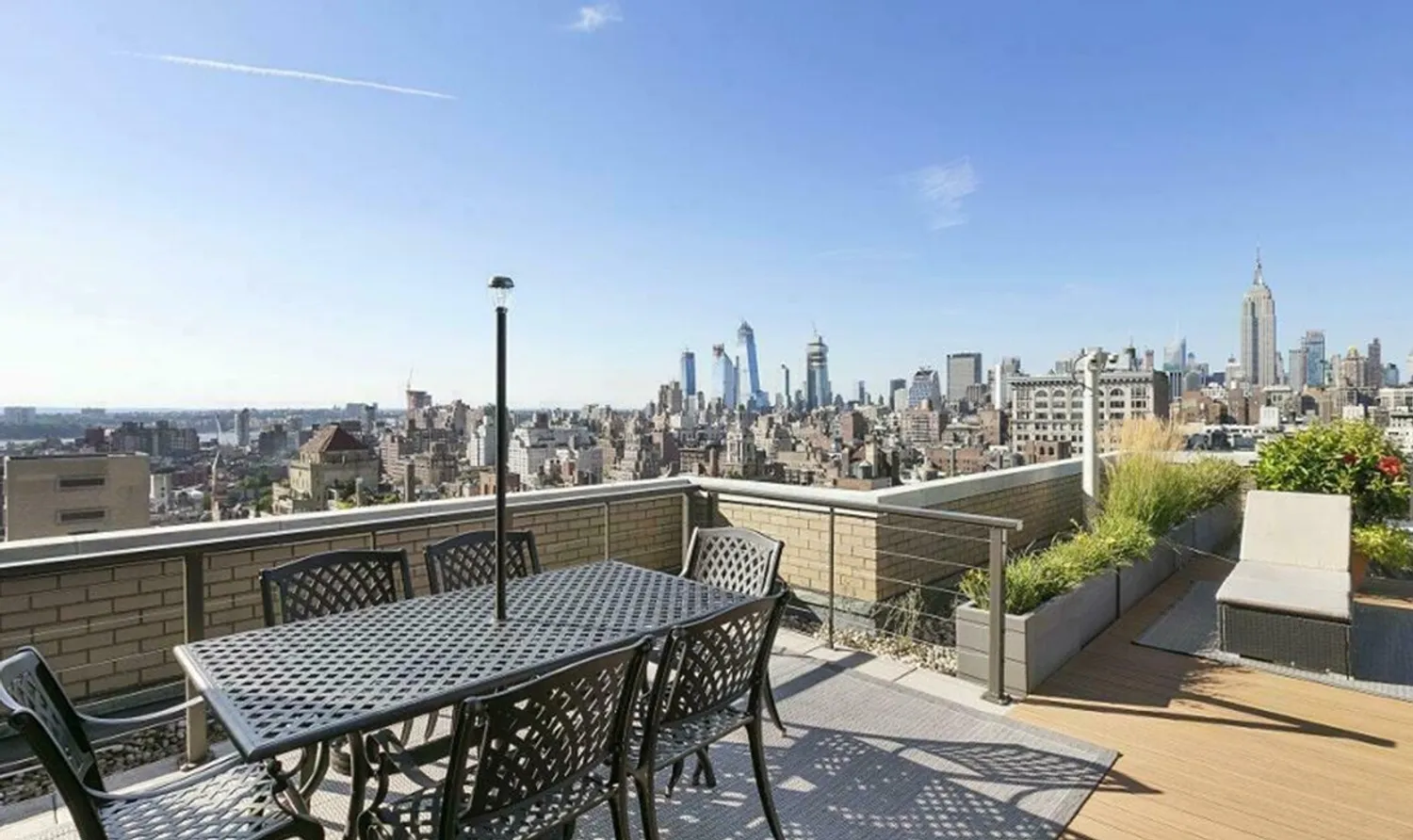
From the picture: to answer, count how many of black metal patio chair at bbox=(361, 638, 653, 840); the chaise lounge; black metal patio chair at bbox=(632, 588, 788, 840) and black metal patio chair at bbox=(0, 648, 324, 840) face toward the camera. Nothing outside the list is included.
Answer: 1

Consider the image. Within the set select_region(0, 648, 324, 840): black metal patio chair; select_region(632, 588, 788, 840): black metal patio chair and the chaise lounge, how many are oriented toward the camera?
1

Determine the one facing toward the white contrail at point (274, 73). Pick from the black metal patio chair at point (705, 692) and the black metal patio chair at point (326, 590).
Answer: the black metal patio chair at point (705, 692)

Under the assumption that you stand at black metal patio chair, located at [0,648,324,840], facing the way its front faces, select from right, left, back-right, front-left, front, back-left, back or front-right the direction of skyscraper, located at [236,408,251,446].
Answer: front-left

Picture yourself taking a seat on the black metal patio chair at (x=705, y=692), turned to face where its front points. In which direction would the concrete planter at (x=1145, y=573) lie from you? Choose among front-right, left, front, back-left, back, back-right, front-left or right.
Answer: right

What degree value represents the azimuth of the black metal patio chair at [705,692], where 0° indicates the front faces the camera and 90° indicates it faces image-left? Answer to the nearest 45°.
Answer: approximately 135°

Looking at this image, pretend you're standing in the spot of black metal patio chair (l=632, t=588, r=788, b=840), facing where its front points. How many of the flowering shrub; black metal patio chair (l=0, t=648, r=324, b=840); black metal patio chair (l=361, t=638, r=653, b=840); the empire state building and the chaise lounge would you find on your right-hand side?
3

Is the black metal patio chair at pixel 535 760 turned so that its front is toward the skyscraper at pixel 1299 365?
no

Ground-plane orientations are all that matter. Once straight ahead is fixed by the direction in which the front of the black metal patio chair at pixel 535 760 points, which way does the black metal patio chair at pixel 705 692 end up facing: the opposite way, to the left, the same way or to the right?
the same way

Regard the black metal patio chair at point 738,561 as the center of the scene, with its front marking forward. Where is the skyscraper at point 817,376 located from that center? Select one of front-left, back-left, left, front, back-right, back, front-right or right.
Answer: back-right

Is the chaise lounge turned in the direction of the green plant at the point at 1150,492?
no

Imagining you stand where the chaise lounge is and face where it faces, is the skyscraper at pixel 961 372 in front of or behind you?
behind

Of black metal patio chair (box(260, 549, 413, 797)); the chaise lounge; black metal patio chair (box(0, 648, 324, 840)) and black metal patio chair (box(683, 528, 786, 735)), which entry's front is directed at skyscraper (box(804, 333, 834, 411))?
black metal patio chair (box(0, 648, 324, 840))

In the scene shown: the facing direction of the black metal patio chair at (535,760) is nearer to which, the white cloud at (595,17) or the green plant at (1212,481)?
the white cloud

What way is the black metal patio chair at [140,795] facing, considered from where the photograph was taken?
facing away from the viewer and to the right of the viewer

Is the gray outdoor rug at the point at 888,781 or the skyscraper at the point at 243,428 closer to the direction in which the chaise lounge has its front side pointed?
the gray outdoor rug

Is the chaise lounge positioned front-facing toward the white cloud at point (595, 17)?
no

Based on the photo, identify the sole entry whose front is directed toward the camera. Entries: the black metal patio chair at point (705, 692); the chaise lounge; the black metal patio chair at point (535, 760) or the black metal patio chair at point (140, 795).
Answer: the chaise lounge
